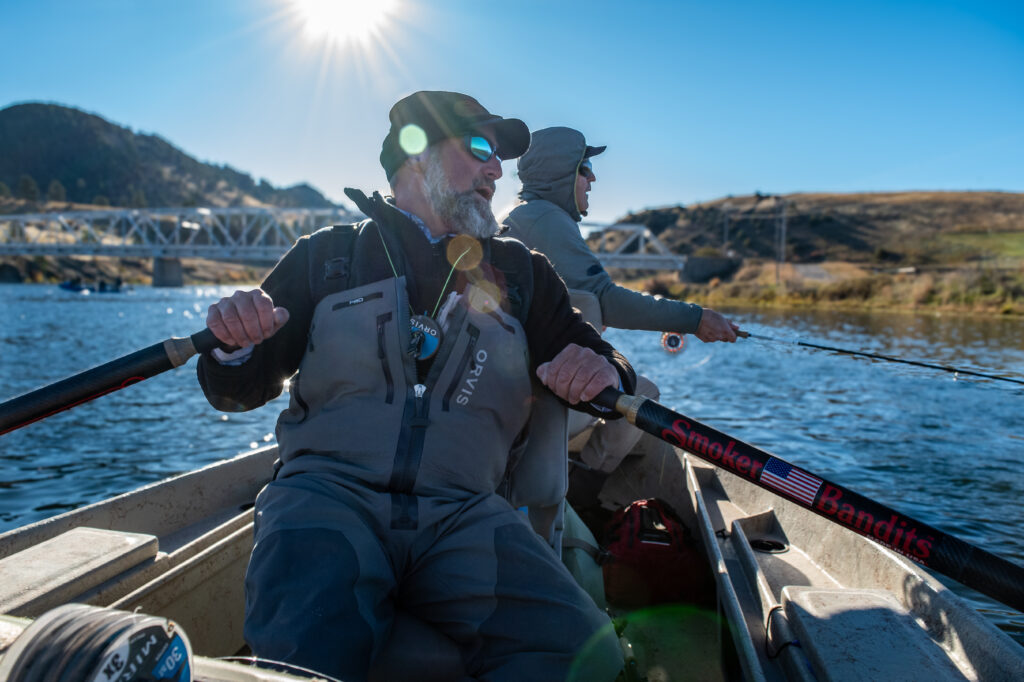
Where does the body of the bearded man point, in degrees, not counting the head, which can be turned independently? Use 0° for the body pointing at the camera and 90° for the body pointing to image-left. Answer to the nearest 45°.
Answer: approximately 0°
